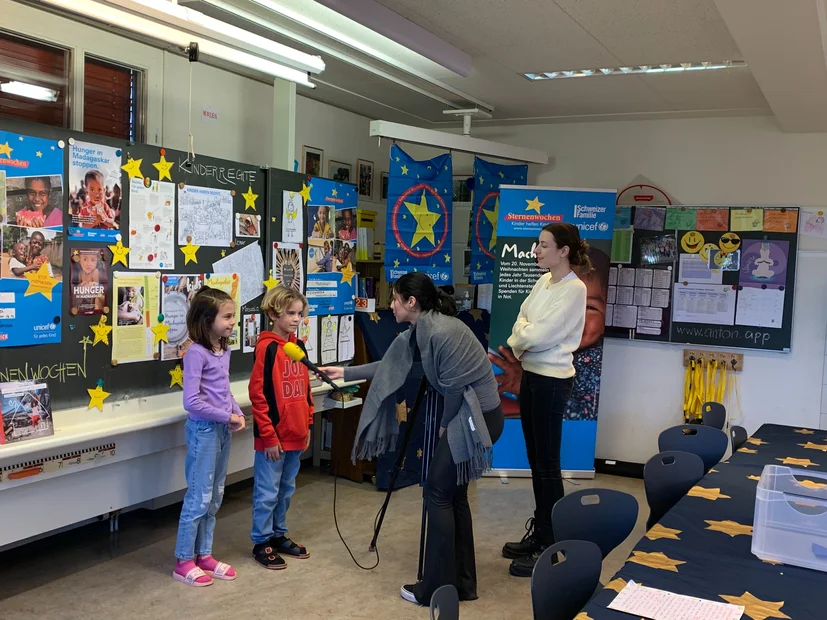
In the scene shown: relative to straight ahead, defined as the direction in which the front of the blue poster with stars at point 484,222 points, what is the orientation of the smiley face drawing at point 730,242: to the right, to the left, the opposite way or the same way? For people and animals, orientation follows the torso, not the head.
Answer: the same way

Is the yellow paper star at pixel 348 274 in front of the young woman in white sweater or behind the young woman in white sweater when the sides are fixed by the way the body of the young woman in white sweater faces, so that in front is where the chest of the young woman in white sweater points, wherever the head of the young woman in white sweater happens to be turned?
in front

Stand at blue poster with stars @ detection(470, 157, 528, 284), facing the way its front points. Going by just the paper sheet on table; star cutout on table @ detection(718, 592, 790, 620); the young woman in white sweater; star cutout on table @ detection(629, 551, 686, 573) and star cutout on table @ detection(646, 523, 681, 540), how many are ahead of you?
5

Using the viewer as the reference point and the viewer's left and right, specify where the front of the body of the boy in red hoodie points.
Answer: facing the viewer and to the right of the viewer

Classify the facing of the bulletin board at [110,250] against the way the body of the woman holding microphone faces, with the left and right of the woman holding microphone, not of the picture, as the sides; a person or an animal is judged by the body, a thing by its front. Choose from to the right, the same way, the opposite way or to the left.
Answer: the opposite way

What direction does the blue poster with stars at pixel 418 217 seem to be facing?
toward the camera

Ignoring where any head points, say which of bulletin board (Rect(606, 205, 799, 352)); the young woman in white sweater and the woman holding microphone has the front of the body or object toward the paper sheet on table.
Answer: the bulletin board

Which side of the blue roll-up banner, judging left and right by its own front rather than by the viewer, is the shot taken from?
front

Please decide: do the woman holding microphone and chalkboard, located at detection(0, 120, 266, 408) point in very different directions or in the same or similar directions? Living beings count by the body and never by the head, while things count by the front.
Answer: very different directions

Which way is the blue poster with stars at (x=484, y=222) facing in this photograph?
toward the camera

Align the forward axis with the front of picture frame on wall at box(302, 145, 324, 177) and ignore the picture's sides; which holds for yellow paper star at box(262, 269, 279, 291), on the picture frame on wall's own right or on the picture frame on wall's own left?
on the picture frame on wall's own right

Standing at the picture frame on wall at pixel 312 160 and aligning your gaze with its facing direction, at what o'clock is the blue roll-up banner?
The blue roll-up banner is roughly at 11 o'clock from the picture frame on wall.

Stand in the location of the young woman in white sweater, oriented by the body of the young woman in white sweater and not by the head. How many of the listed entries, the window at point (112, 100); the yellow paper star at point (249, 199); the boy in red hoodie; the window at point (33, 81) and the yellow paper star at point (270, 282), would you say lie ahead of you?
5

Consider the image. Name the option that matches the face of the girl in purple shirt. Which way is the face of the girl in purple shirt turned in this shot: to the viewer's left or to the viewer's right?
to the viewer's right

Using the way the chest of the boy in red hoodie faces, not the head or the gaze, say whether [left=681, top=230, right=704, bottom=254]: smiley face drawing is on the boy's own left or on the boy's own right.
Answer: on the boy's own left

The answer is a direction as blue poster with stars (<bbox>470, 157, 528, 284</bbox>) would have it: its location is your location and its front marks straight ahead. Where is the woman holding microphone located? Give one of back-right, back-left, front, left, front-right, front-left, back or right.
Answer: front

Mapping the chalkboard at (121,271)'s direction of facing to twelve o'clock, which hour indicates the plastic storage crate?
The plastic storage crate is roughly at 12 o'clock from the chalkboard.

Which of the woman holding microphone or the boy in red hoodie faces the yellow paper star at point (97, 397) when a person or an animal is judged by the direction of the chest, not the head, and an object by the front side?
the woman holding microphone

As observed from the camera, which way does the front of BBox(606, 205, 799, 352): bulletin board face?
facing the viewer

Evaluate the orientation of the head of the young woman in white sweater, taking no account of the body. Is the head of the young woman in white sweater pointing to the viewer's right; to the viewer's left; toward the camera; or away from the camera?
to the viewer's left

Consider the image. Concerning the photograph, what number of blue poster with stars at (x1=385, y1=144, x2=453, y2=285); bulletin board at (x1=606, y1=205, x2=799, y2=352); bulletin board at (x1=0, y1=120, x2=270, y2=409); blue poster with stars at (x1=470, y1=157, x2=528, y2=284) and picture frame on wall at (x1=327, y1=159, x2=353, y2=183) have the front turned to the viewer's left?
0

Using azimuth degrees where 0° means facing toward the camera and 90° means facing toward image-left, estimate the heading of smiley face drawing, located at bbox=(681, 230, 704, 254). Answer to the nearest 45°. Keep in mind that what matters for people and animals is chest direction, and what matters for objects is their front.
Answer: approximately 0°

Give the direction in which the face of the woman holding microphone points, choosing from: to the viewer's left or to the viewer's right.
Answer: to the viewer's left

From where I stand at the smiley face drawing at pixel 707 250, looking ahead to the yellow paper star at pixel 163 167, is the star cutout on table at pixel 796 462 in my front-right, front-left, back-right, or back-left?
front-left
